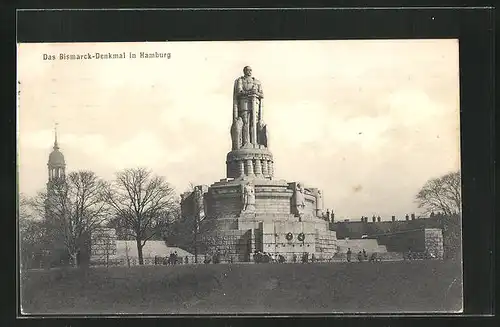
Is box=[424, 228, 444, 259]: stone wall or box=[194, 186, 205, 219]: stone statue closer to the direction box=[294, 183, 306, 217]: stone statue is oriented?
the stone wall

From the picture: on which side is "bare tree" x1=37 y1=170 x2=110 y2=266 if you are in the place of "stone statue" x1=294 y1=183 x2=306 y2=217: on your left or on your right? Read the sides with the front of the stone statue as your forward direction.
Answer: on your right

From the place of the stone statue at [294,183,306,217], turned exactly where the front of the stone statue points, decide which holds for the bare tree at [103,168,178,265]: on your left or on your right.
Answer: on your right

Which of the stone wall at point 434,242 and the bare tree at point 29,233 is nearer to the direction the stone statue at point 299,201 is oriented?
the stone wall

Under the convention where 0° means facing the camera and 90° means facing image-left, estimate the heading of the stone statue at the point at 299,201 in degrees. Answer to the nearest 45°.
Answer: approximately 315°

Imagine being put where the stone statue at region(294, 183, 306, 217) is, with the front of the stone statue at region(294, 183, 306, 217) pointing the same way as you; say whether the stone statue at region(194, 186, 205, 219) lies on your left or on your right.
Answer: on your right

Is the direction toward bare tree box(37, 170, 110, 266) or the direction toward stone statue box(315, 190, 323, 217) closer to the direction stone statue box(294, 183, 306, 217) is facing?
the stone statue

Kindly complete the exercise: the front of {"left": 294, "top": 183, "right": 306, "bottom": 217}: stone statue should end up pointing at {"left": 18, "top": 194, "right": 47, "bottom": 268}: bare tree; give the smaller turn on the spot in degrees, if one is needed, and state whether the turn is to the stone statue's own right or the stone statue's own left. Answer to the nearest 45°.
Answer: approximately 90° to the stone statue's own right
